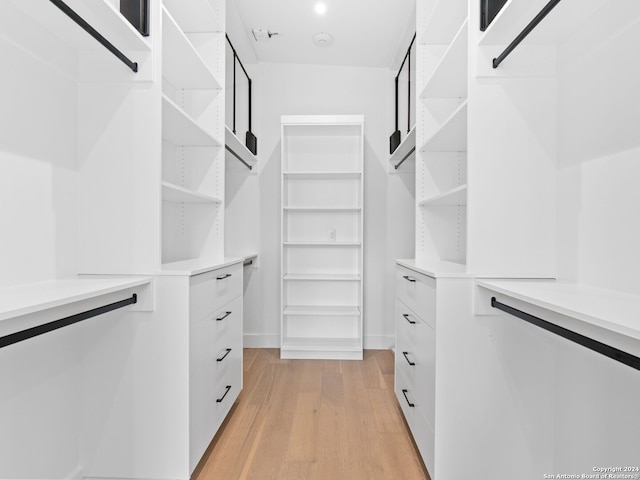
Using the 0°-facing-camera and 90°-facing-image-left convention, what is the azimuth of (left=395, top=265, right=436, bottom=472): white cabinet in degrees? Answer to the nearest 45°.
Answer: approximately 90°

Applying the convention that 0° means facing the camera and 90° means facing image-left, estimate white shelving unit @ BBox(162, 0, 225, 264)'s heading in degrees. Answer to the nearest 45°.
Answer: approximately 270°

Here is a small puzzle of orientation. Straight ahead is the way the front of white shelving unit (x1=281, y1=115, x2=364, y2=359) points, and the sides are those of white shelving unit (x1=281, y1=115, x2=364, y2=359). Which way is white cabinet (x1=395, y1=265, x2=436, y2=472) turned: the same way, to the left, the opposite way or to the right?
to the right

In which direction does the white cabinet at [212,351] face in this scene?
to the viewer's right

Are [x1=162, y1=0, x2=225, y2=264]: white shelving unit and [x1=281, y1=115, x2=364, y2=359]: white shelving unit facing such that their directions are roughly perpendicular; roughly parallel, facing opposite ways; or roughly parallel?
roughly perpendicular

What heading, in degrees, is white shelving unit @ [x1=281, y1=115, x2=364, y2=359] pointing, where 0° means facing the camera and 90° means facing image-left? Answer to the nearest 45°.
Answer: approximately 0°
